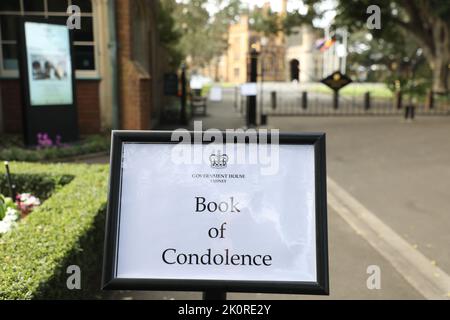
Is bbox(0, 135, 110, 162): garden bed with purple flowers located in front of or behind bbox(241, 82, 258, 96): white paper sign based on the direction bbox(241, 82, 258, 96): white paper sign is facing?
in front

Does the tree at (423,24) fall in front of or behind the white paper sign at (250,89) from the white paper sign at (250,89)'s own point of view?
behind

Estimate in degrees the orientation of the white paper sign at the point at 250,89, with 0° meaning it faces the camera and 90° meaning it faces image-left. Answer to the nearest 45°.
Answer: approximately 0°

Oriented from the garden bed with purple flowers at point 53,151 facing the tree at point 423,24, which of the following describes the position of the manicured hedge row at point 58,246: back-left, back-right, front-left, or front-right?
back-right

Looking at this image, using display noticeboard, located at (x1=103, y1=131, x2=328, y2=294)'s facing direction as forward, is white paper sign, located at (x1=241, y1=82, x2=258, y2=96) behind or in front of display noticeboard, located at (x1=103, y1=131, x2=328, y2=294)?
behind

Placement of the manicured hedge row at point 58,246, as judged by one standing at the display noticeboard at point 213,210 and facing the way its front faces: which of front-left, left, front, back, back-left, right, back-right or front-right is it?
back-right

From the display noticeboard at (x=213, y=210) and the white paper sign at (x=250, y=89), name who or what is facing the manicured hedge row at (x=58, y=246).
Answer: the white paper sign

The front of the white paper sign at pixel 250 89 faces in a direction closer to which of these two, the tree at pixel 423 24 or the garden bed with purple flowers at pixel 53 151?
the garden bed with purple flowers

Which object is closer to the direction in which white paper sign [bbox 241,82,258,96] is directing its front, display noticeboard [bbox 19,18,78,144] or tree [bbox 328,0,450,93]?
the display noticeboard

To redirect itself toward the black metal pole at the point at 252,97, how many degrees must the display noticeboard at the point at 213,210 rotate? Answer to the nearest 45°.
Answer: approximately 180°

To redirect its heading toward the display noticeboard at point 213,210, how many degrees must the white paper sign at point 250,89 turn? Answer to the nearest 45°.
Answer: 0° — it already faces it

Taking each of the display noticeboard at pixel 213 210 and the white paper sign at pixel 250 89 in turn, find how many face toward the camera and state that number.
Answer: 2
